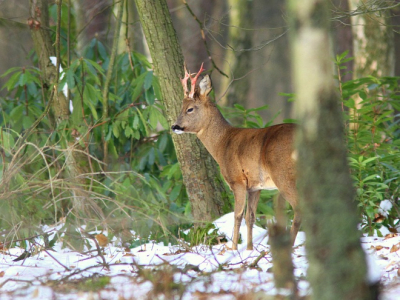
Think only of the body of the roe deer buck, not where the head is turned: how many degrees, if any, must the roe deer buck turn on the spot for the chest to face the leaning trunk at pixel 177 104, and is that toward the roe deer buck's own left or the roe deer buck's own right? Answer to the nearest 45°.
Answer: approximately 45° to the roe deer buck's own right

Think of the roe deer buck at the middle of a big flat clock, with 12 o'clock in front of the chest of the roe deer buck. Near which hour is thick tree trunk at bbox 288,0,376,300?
The thick tree trunk is roughly at 9 o'clock from the roe deer buck.

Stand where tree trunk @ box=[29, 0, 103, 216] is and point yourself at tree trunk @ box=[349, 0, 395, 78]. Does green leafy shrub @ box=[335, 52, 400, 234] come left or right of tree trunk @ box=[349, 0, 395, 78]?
right

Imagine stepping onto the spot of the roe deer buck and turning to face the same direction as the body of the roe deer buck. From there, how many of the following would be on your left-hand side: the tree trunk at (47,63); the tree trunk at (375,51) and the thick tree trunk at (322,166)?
1

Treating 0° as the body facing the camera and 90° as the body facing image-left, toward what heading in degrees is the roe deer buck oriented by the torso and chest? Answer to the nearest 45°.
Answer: approximately 90°

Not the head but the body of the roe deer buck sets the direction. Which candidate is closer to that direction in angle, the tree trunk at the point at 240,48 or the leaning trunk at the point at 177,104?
the leaning trunk

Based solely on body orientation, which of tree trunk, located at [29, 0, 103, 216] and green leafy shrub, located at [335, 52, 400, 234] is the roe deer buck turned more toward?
the tree trunk

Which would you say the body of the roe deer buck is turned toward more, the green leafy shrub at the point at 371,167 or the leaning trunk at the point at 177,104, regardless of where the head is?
the leaning trunk

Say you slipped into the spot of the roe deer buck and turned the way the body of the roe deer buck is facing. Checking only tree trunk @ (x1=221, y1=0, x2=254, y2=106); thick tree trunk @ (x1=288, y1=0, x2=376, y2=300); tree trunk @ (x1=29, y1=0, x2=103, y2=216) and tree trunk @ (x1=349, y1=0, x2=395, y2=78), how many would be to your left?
1

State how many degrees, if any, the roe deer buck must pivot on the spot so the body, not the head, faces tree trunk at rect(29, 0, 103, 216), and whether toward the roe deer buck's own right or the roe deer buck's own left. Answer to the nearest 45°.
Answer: approximately 45° to the roe deer buck's own right

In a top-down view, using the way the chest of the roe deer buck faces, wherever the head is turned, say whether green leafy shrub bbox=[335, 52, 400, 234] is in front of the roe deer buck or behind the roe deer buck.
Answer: behind

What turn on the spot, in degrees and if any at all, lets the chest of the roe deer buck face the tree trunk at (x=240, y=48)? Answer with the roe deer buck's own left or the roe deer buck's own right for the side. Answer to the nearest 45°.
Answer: approximately 90° to the roe deer buck's own right
